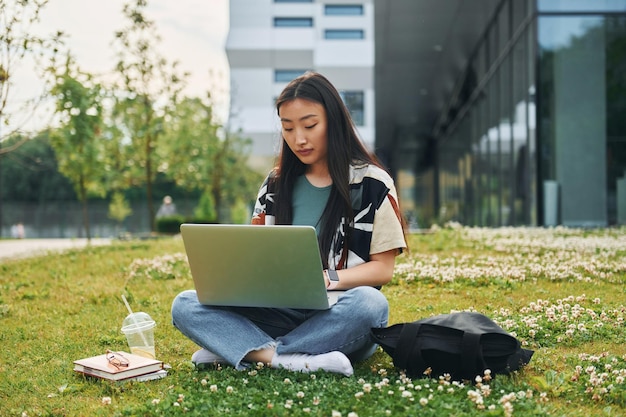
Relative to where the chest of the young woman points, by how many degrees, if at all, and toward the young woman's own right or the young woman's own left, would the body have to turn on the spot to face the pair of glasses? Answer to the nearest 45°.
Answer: approximately 45° to the young woman's own right

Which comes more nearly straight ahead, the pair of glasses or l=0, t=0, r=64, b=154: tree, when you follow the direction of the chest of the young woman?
the pair of glasses

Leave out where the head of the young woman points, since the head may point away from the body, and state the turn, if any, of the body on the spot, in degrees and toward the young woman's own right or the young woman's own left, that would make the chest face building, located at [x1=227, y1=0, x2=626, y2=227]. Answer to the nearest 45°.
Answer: approximately 135° to the young woman's own right

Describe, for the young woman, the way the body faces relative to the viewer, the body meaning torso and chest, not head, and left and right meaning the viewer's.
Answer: facing the viewer and to the left of the viewer

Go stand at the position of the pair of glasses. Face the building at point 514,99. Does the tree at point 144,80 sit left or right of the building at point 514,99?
left

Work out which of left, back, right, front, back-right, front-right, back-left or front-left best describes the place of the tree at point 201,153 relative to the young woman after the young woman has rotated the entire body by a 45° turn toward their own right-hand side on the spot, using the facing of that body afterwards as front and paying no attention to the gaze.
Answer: right

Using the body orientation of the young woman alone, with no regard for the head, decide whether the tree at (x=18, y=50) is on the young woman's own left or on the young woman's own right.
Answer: on the young woman's own right

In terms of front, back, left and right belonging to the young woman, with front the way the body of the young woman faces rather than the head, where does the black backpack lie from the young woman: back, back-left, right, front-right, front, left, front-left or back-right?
left

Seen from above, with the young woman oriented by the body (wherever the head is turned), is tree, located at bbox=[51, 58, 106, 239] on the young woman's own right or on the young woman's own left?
on the young woman's own right

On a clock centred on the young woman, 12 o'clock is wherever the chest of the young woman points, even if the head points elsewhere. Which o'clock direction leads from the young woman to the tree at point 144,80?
The tree is roughly at 4 o'clock from the young woman.

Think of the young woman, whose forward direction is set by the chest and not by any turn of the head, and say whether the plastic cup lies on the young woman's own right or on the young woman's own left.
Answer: on the young woman's own right
